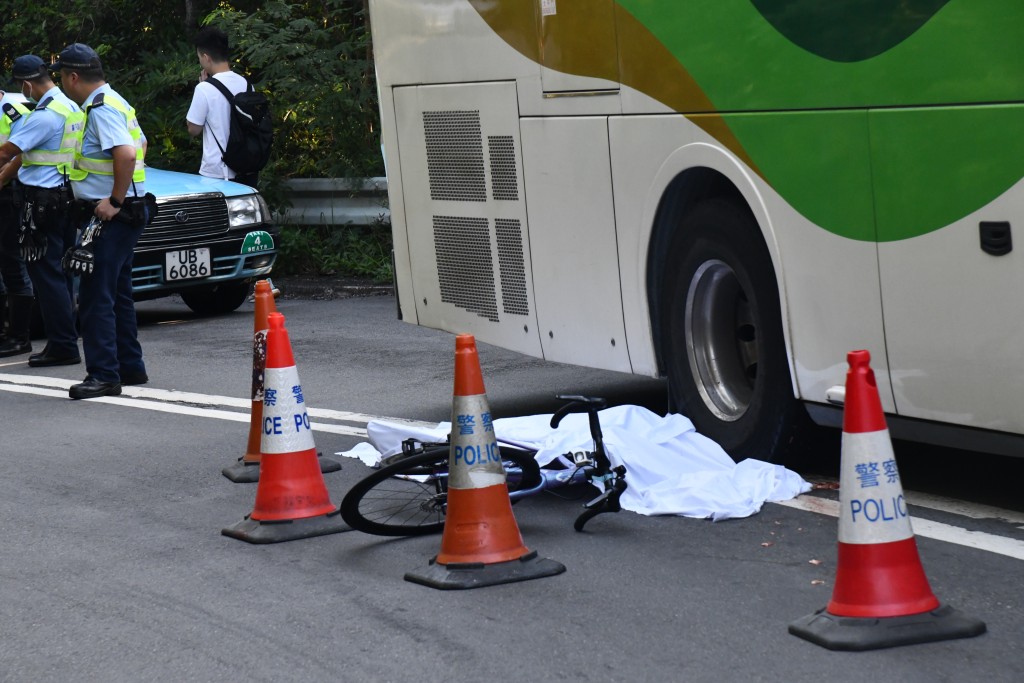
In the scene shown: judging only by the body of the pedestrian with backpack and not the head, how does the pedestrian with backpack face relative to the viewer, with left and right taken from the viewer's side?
facing away from the viewer and to the left of the viewer

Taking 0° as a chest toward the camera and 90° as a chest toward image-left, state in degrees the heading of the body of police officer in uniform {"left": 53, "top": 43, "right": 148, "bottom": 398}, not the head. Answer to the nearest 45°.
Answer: approximately 90°

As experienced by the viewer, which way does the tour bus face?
facing the viewer and to the right of the viewer

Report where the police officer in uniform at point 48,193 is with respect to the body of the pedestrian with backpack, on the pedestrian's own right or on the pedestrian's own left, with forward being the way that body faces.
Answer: on the pedestrian's own left
